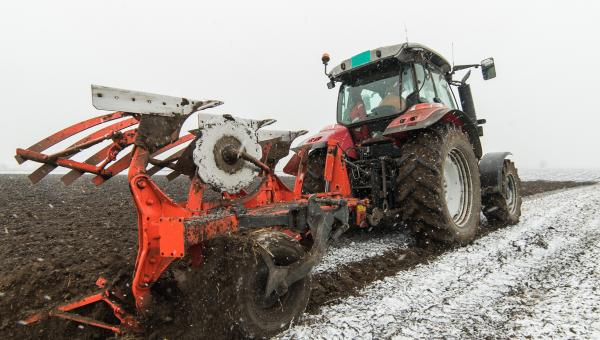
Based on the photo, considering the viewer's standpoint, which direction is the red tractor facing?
facing away from the viewer and to the right of the viewer

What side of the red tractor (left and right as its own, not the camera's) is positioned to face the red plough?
back
